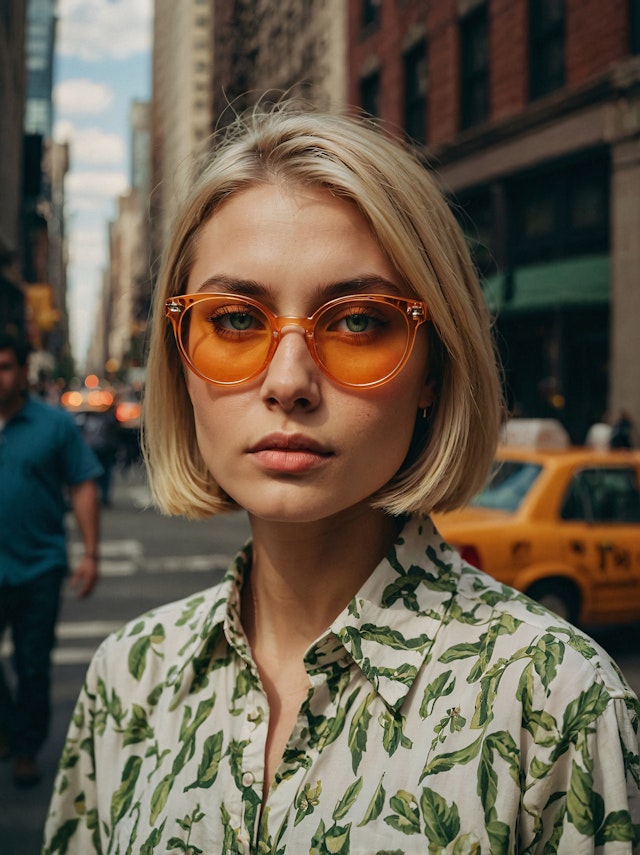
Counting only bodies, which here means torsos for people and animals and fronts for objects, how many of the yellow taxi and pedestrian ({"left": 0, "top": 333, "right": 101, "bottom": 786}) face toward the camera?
1

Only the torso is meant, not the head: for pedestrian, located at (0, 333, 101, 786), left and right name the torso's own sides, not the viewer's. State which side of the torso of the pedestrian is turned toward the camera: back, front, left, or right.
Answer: front

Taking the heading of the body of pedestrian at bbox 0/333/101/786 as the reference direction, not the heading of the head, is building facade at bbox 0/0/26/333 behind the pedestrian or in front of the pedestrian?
behind

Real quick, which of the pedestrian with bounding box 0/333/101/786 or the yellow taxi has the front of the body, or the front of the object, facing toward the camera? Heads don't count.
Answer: the pedestrian

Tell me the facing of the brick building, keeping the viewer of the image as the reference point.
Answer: facing the viewer and to the left of the viewer

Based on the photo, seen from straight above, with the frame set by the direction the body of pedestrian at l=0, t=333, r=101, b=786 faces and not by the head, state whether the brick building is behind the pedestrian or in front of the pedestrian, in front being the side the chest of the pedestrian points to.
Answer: behind

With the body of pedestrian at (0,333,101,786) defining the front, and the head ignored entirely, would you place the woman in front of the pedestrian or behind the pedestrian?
in front

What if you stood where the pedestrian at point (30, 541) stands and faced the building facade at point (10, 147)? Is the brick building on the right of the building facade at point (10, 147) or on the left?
right

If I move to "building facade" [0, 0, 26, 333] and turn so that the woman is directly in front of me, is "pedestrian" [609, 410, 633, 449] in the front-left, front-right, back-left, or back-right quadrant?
front-left

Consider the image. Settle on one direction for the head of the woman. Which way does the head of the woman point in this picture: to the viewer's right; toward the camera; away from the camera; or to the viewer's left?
toward the camera

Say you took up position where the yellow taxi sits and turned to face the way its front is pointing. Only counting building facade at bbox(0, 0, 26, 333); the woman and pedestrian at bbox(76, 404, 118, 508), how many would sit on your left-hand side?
2

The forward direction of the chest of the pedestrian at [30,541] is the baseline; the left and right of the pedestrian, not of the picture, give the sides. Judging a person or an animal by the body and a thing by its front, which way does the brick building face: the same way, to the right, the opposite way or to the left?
to the right

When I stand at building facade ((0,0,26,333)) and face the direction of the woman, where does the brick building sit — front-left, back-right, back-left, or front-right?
front-left
